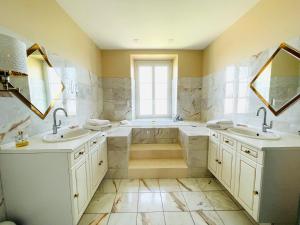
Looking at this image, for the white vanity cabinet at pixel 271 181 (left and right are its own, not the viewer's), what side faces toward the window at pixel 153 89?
right

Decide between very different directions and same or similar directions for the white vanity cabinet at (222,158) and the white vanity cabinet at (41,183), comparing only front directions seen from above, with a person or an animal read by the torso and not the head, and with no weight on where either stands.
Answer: very different directions

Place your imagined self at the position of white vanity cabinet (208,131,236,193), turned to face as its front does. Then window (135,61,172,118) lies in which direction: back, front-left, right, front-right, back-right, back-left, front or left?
right

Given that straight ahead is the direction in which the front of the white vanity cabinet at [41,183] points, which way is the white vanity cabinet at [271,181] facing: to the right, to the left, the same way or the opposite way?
the opposite way

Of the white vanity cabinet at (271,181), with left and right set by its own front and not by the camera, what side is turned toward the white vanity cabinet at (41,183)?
front

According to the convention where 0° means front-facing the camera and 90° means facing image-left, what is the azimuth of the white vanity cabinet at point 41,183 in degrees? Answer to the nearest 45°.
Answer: approximately 315°

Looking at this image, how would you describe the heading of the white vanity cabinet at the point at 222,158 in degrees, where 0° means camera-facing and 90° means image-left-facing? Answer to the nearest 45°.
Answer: approximately 45°

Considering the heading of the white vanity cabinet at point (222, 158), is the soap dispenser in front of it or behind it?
in front

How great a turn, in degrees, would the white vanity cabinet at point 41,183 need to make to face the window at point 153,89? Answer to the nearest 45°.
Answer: approximately 90° to its left

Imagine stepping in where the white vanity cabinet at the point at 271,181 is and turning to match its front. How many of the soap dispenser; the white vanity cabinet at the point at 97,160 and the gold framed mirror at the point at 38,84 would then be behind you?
0

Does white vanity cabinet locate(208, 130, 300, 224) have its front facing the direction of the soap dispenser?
yes

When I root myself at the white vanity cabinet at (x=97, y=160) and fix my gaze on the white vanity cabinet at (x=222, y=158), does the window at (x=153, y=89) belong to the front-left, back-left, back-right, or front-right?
front-left
